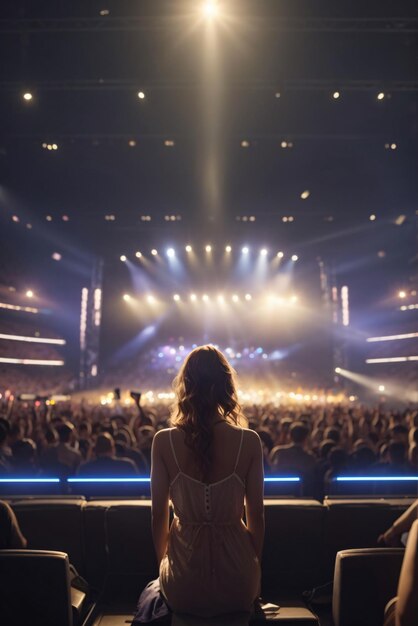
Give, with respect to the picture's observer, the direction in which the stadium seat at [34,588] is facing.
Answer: facing away from the viewer

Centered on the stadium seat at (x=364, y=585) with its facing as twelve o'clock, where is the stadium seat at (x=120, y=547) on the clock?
the stadium seat at (x=120, y=547) is roughly at 9 o'clock from the stadium seat at (x=364, y=585).

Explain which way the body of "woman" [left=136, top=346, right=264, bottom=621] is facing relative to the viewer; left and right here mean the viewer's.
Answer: facing away from the viewer

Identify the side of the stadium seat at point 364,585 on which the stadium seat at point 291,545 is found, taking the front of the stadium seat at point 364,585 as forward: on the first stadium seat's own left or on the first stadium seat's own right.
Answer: on the first stadium seat's own left

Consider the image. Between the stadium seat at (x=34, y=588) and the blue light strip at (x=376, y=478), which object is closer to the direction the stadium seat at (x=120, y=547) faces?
the blue light strip

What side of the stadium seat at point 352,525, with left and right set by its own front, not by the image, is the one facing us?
back

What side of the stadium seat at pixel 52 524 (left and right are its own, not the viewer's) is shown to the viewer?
back

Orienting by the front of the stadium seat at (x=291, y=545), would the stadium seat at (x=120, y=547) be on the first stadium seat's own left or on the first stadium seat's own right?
on the first stadium seat's own left

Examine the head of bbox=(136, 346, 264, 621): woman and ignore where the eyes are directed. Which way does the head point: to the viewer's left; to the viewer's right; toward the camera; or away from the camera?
away from the camera

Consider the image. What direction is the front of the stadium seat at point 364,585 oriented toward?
away from the camera

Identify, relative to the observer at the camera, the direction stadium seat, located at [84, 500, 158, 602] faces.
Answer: facing away from the viewer

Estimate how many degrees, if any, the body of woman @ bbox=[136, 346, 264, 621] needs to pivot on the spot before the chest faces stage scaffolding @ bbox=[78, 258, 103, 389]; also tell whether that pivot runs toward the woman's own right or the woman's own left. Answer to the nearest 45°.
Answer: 0° — they already face it

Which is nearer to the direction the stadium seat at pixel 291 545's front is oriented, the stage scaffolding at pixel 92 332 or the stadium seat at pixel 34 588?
the stage scaffolding

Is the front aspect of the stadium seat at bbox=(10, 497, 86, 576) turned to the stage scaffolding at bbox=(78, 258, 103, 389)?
yes

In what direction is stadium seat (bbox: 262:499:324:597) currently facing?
away from the camera
